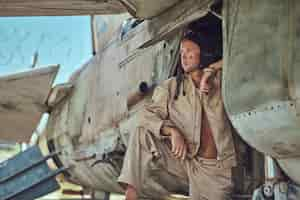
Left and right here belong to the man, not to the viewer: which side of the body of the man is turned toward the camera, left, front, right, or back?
front
